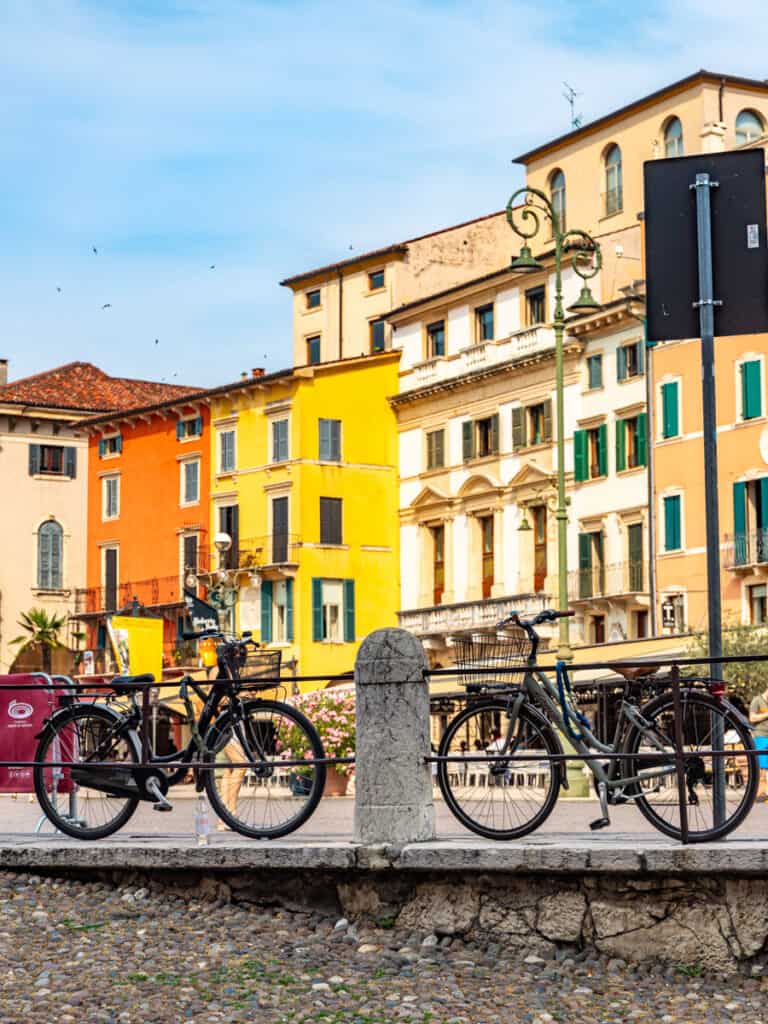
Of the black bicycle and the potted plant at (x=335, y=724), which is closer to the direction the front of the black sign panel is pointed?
the potted plant

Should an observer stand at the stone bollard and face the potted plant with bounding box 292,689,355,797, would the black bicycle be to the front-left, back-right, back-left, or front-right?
front-left

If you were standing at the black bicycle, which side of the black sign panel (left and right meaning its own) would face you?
left

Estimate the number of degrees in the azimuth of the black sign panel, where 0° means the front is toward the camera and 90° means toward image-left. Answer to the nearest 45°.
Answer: approximately 180°

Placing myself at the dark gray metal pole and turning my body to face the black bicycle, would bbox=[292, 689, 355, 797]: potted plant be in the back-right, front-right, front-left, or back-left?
front-right

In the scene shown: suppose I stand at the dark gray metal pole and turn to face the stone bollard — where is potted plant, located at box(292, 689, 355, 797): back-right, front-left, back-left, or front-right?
front-right

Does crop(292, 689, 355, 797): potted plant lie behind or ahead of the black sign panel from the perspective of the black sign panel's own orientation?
ahead
